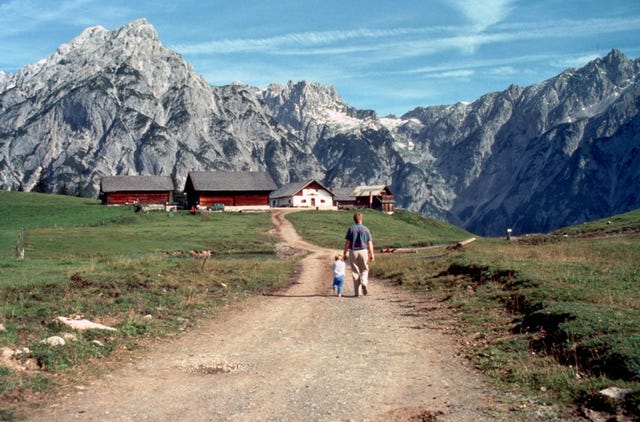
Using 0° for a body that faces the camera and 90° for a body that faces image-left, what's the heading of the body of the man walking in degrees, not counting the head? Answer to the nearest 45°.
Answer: approximately 180°
